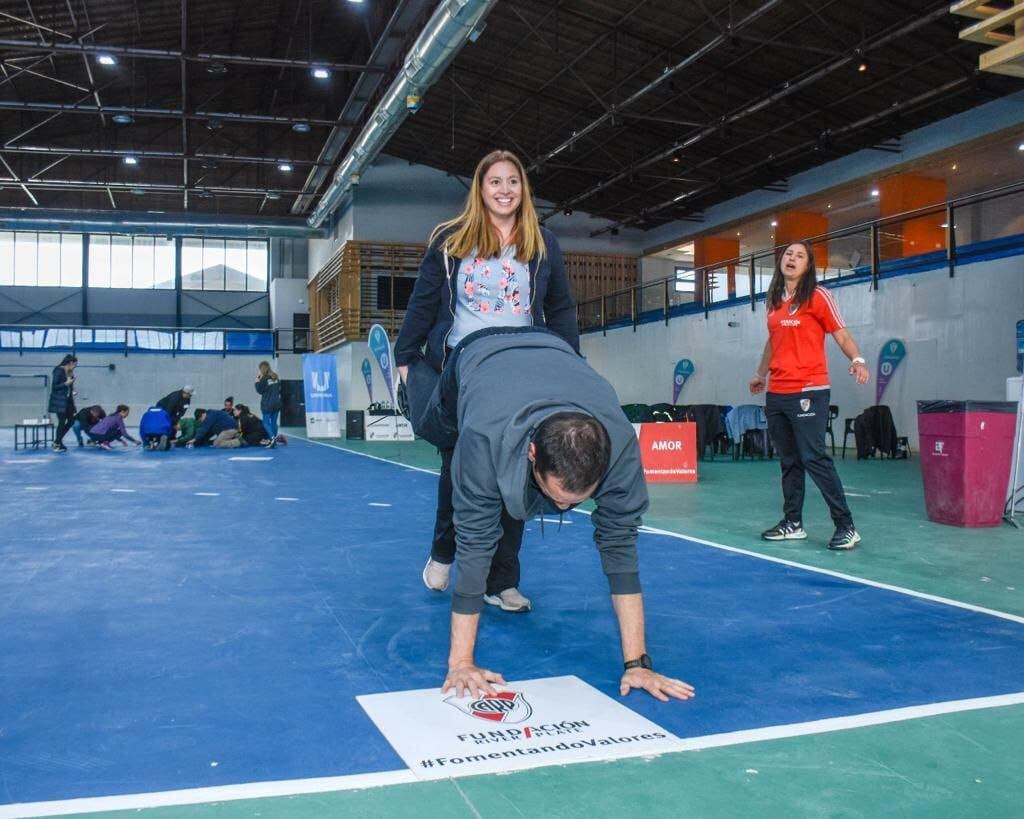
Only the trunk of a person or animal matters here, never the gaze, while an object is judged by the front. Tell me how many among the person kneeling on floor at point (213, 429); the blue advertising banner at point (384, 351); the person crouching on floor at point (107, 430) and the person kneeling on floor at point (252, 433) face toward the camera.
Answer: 1

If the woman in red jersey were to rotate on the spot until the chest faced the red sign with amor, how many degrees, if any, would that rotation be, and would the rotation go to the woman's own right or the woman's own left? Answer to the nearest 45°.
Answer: approximately 135° to the woman's own right

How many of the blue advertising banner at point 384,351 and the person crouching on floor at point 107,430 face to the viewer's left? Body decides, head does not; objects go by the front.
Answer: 0

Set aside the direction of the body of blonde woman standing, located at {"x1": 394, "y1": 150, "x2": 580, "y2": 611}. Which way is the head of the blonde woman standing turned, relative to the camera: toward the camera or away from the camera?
toward the camera

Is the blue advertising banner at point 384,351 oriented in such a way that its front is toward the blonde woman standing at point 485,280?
yes

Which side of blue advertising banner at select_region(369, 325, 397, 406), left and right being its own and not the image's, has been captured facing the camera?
front

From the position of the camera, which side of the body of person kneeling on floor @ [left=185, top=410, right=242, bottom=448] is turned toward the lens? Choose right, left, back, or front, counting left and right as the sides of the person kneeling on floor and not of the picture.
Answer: left

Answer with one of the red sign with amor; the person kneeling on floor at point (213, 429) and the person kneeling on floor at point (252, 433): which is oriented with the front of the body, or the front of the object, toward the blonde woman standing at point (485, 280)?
the red sign with amor

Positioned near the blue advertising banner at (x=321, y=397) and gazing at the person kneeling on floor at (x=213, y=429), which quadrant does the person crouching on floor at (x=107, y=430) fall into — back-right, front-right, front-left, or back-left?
front-right

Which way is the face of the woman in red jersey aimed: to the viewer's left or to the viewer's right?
to the viewer's left

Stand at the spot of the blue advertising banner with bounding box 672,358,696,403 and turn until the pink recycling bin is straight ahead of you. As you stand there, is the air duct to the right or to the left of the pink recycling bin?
right

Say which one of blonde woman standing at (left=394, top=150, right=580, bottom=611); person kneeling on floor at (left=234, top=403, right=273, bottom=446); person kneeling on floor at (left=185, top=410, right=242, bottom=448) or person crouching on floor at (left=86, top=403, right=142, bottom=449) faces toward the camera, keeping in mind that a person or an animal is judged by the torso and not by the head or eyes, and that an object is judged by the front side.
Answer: the blonde woman standing

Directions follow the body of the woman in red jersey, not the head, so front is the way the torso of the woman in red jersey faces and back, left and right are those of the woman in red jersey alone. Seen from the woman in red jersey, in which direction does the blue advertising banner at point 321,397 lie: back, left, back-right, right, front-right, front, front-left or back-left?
right

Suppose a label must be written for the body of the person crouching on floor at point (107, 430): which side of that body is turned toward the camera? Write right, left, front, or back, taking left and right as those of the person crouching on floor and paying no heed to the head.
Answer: right

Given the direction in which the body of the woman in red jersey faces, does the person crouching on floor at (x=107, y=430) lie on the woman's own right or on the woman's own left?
on the woman's own right

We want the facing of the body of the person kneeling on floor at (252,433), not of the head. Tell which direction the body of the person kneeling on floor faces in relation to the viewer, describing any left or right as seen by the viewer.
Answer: facing to the left of the viewer

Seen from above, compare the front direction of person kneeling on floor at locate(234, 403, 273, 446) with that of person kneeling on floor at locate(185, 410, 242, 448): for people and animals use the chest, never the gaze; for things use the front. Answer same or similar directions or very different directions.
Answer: same or similar directions

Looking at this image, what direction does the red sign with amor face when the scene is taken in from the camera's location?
facing the viewer
